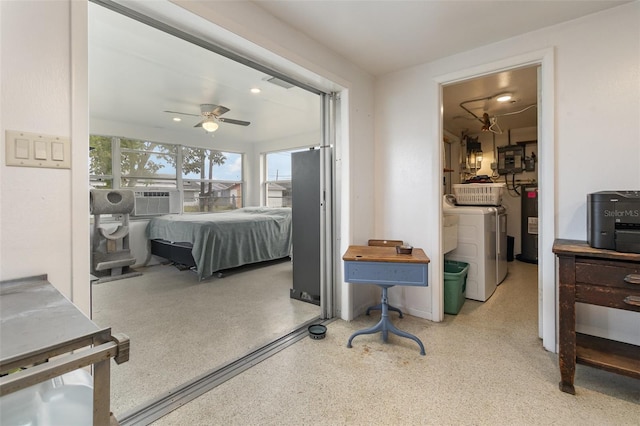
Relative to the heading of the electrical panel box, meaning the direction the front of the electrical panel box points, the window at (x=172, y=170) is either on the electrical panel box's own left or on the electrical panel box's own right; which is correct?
on the electrical panel box's own right

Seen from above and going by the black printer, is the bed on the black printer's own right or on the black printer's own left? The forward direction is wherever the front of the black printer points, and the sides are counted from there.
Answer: on the black printer's own right

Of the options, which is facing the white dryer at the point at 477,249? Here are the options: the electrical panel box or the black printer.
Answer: the electrical panel box

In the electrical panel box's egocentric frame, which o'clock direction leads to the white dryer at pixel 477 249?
The white dryer is roughly at 12 o'clock from the electrical panel box.

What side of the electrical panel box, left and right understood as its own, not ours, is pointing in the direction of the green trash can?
front

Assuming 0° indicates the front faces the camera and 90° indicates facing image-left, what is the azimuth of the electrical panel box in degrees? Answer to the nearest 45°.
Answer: approximately 0°

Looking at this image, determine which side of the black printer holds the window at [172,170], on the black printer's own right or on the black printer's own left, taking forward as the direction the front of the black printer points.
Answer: on the black printer's own right
